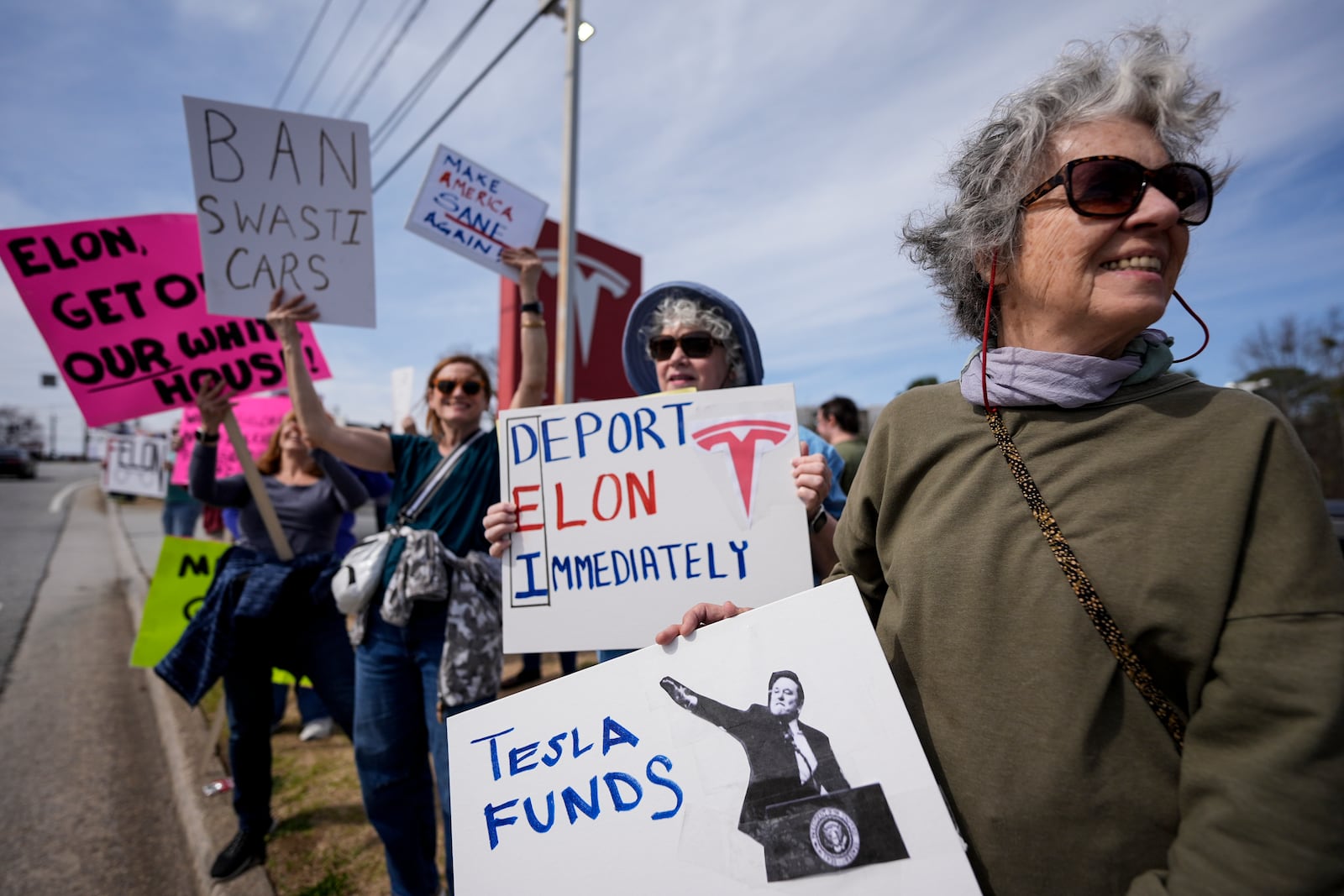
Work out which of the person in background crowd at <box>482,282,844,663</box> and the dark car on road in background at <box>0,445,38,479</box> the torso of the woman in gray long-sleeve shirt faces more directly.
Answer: the person in background crowd

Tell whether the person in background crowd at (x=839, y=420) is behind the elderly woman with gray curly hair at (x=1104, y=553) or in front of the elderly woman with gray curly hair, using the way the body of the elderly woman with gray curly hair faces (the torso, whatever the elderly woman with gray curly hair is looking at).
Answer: behind

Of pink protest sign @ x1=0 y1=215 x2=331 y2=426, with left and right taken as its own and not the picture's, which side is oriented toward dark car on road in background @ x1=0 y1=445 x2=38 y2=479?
back

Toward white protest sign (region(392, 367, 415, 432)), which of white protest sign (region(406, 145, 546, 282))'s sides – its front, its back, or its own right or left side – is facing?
back

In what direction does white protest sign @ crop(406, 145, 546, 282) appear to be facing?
toward the camera

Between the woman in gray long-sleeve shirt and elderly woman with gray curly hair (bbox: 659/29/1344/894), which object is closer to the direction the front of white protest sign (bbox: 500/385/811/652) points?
the elderly woman with gray curly hair

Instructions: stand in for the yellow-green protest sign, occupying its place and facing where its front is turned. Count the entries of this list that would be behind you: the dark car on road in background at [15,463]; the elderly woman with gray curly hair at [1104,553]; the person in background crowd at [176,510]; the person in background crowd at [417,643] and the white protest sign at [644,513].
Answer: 2

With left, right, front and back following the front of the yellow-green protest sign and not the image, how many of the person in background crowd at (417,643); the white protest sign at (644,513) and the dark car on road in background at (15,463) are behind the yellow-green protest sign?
1

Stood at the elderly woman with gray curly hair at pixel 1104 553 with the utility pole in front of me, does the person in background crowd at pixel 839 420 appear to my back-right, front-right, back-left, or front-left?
front-right

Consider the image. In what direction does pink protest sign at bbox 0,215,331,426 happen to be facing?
toward the camera
